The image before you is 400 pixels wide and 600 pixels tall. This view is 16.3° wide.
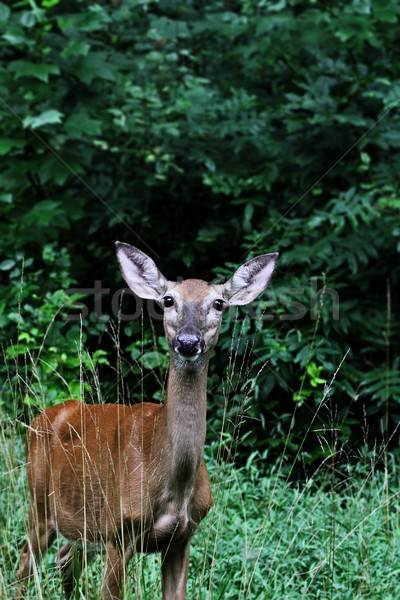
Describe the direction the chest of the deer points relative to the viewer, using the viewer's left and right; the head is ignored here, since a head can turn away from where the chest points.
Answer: facing the viewer and to the right of the viewer
